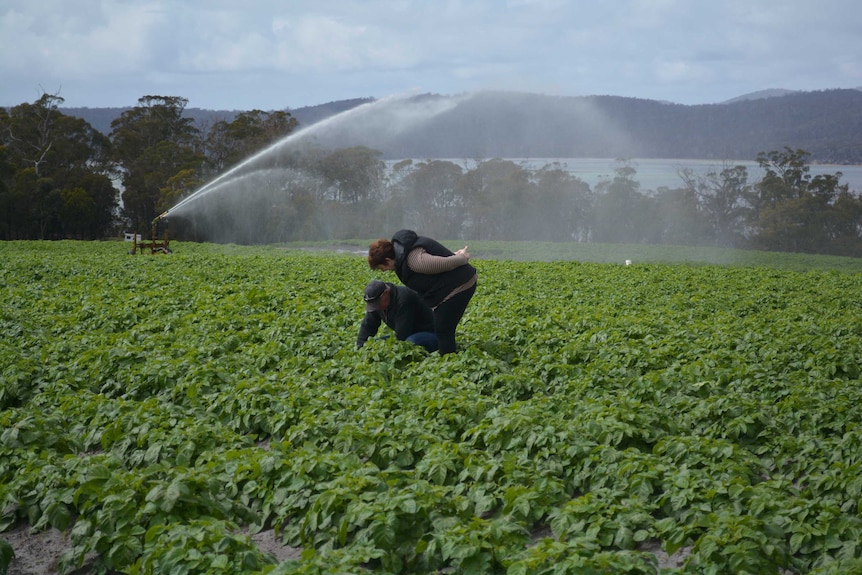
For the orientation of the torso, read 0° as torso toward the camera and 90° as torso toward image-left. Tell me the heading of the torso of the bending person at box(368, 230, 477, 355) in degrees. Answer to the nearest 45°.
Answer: approximately 90°

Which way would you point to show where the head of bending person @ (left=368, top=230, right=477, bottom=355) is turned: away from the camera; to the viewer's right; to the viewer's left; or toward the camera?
to the viewer's left
